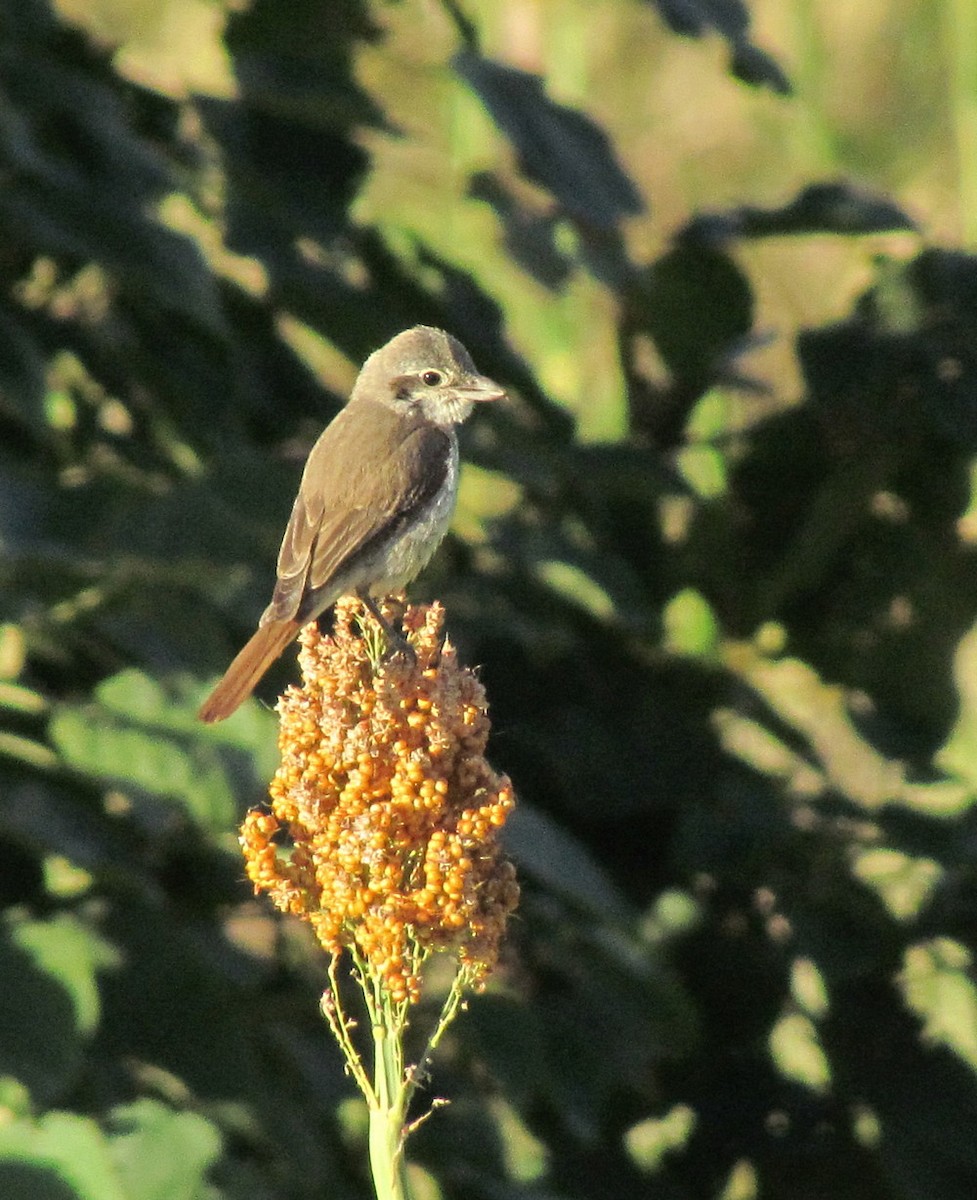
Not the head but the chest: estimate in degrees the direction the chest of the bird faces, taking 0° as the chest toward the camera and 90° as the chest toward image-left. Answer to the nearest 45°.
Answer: approximately 270°

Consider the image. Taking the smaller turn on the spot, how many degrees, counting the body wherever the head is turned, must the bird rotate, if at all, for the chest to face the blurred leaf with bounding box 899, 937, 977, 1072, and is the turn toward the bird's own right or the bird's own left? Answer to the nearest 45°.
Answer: approximately 45° to the bird's own left

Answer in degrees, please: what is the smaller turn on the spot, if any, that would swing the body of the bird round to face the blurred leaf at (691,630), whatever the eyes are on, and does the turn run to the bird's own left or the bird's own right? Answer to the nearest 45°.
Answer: approximately 45° to the bird's own left
